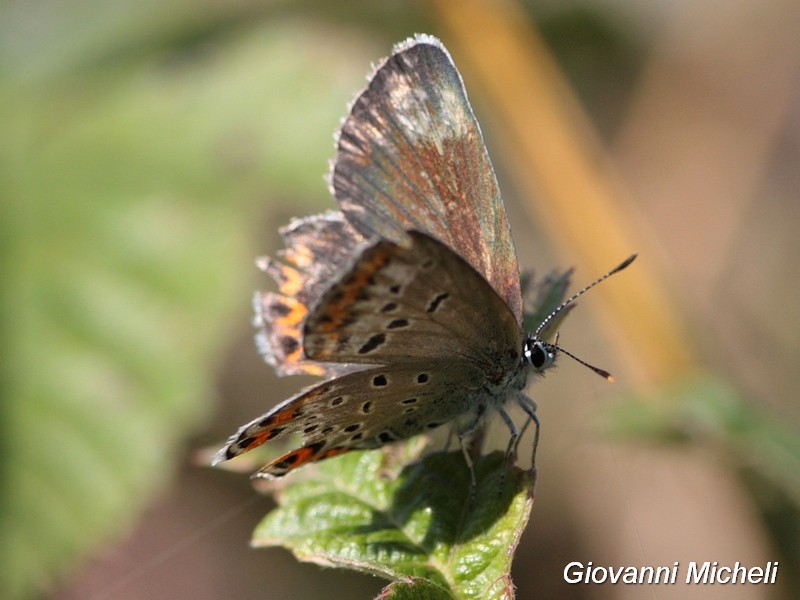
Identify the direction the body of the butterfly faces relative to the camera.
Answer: to the viewer's right
